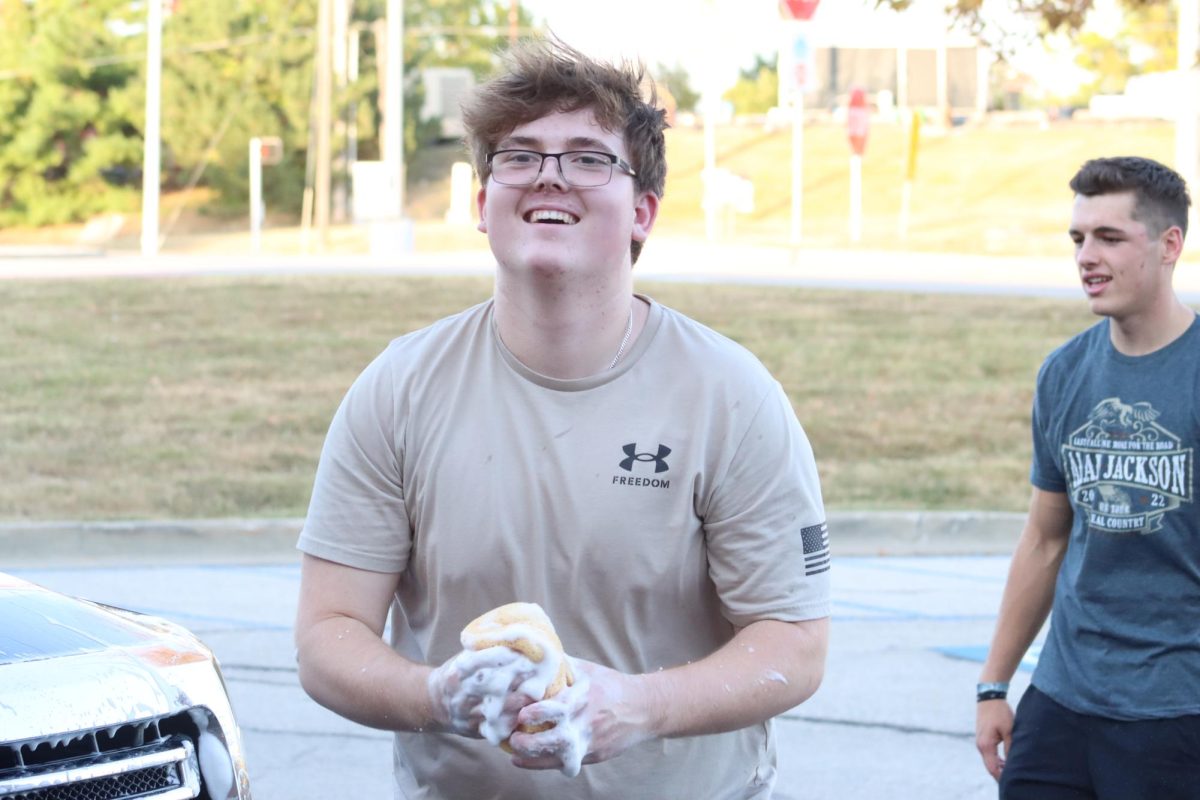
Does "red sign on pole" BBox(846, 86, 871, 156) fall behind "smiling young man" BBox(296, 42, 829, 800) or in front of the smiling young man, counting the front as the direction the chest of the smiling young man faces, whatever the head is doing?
behind

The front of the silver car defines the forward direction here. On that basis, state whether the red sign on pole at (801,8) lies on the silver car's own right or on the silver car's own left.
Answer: on the silver car's own left

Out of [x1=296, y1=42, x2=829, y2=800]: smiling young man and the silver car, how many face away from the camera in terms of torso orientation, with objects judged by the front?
0

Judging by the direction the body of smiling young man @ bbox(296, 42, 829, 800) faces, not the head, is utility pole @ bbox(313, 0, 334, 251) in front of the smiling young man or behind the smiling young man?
behind

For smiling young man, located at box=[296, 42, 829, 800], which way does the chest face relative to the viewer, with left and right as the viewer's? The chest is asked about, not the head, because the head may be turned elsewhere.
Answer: facing the viewer

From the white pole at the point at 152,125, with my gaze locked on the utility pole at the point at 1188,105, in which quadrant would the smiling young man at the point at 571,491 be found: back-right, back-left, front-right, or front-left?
front-right

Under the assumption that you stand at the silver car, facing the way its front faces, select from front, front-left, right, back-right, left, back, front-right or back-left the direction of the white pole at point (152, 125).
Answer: back-left

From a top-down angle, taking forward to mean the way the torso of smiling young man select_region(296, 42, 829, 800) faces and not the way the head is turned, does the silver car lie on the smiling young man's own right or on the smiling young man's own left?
on the smiling young man's own right

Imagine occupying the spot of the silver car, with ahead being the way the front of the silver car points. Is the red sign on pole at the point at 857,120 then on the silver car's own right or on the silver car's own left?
on the silver car's own left

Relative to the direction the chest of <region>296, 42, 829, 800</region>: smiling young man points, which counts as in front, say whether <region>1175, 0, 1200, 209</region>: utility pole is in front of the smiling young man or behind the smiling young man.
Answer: behind

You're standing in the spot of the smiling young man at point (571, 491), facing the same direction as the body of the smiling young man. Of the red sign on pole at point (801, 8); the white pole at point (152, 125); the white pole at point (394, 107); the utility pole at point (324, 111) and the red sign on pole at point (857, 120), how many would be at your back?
5

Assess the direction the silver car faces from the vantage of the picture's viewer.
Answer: facing the viewer and to the right of the viewer
